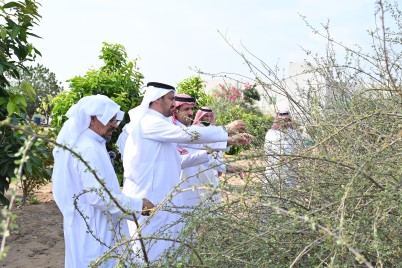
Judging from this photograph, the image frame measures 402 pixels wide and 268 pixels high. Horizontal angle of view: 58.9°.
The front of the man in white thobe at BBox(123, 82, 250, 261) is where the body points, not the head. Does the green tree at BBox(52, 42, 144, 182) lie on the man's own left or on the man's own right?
on the man's own left

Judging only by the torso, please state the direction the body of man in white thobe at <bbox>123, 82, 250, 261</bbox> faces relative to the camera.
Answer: to the viewer's right

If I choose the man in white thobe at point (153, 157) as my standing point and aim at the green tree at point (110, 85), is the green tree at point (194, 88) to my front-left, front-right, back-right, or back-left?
front-right

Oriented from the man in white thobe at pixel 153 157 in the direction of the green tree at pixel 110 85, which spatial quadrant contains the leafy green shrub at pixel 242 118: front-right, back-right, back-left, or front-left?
front-right

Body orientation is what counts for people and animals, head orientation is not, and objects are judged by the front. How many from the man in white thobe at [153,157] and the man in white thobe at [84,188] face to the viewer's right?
2

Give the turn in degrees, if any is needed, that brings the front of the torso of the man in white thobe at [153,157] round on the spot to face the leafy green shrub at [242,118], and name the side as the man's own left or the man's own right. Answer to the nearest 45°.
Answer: approximately 45° to the man's own left

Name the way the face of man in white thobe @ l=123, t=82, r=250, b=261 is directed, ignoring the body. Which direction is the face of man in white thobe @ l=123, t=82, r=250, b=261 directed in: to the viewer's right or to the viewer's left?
to the viewer's right

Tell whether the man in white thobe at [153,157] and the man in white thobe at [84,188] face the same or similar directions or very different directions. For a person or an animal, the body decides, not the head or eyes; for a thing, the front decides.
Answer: same or similar directions

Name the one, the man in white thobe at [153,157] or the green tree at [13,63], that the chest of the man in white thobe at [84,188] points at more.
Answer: the man in white thobe

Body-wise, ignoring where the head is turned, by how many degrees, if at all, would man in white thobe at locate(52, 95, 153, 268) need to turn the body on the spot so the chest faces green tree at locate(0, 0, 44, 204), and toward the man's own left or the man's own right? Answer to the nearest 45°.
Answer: approximately 135° to the man's own left

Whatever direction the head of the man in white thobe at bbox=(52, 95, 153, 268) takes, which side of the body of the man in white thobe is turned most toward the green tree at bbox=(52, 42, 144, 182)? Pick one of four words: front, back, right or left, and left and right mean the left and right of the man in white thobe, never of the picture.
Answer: left

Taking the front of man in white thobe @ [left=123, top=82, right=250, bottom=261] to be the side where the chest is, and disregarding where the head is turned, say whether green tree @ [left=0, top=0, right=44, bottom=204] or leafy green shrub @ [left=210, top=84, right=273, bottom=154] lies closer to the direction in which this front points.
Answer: the leafy green shrub

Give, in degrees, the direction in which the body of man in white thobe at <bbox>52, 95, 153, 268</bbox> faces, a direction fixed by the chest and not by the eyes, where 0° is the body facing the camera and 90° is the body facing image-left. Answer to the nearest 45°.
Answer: approximately 270°

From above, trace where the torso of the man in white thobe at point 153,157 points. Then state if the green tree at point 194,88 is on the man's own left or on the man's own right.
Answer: on the man's own left
